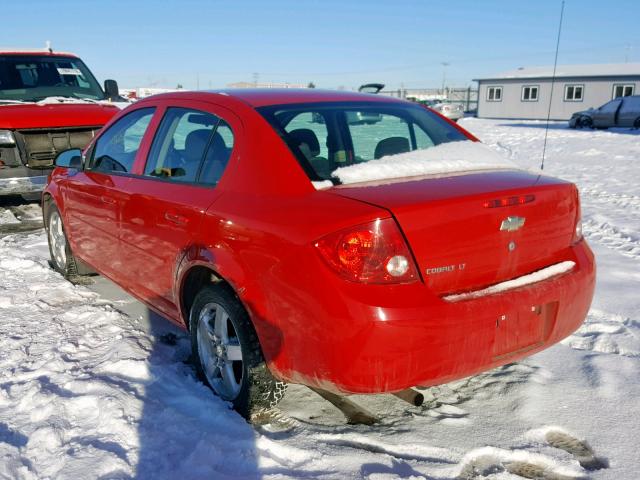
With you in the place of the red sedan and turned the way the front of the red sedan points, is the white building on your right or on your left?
on your right

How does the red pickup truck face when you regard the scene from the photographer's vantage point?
facing the viewer

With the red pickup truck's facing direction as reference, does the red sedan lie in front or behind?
in front

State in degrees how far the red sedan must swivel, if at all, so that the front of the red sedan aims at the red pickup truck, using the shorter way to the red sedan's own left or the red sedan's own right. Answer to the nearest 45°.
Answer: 0° — it already faces it

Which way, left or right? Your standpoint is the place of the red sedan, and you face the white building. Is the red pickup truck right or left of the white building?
left

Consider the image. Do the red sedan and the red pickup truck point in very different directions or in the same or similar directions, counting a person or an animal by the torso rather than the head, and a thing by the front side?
very different directions

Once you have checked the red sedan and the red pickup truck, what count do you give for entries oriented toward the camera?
1

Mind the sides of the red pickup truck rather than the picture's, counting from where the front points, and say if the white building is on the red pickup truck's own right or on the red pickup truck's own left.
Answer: on the red pickup truck's own left

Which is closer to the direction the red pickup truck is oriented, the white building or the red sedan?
the red sedan

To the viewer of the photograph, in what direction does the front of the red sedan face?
facing away from the viewer and to the left of the viewer

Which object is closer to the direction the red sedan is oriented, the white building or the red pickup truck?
the red pickup truck
